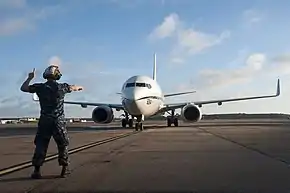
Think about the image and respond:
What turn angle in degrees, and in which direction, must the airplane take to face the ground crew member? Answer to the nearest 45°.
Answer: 0° — it already faces them

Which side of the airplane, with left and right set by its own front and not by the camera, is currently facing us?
front
